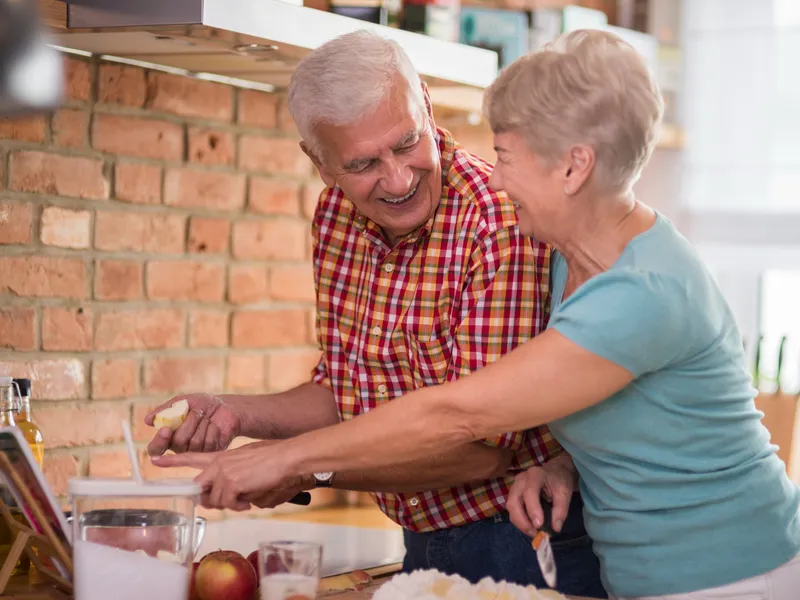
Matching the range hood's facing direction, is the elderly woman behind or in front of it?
in front

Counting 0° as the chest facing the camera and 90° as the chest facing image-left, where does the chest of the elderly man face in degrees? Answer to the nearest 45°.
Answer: approximately 45°

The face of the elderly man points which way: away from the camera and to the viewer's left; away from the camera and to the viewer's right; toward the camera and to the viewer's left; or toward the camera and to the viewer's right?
toward the camera and to the viewer's right

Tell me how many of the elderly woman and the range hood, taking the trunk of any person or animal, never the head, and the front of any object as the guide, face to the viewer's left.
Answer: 1

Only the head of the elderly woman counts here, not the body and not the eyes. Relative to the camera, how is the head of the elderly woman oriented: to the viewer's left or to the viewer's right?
to the viewer's left

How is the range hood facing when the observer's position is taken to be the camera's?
facing the viewer and to the right of the viewer

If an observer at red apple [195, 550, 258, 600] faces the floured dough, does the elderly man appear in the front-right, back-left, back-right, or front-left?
front-left

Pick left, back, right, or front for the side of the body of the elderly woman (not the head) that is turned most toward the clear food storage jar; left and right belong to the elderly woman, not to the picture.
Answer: front

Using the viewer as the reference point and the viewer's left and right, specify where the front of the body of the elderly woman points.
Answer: facing to the left of the viewer
